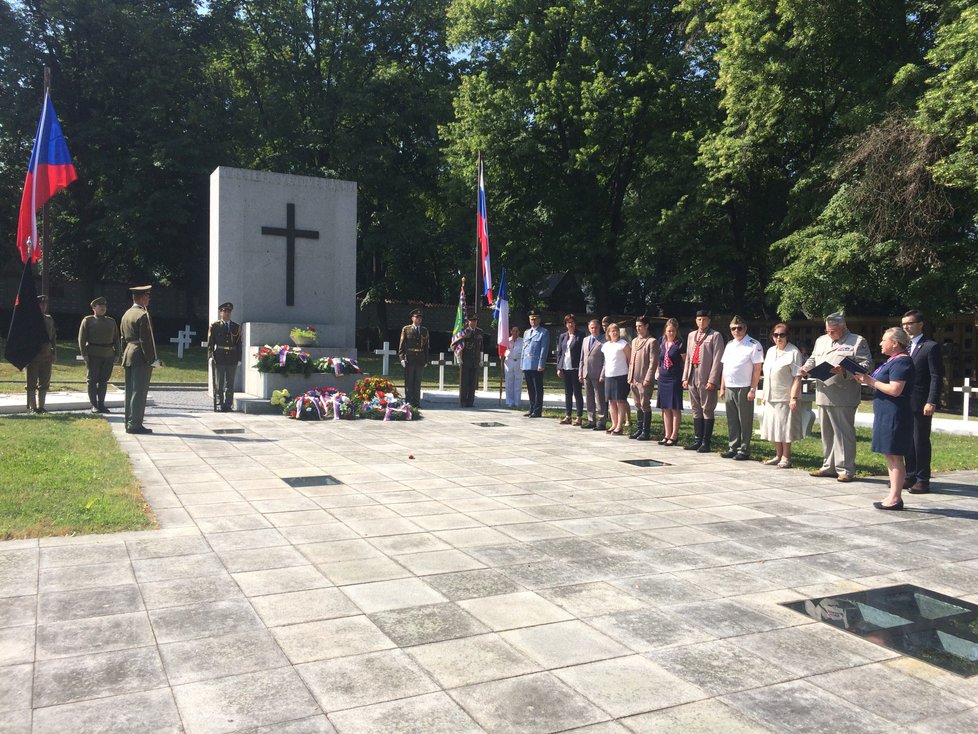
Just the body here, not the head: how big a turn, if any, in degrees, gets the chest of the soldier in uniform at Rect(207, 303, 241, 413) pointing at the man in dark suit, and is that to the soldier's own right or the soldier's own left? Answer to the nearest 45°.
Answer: approximately 45° to the soldier's own left

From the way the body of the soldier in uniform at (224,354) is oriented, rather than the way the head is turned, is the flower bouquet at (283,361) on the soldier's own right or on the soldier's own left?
on the soldier's own left

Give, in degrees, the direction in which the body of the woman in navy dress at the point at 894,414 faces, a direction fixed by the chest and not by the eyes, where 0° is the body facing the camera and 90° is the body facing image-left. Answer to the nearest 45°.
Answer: approximately 90°

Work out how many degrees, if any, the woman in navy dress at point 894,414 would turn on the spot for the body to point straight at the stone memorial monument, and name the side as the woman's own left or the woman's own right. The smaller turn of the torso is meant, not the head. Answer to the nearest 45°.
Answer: approximately 45° to the woman's own right

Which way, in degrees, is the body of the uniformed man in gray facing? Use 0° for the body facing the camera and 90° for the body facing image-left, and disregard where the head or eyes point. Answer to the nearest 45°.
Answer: approximately 45°

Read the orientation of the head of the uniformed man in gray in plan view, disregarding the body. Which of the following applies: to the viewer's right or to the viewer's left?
to the viewer's left

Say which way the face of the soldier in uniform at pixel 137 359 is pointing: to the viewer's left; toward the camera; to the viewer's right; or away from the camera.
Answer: to the viewer's right

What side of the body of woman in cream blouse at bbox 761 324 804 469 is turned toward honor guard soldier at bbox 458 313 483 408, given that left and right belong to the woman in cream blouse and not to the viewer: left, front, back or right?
right

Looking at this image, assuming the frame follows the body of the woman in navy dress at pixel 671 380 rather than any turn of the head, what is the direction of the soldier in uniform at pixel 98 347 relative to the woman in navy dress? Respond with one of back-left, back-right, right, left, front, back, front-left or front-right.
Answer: front-right

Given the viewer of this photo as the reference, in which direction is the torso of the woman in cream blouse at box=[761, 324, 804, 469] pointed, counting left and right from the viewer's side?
facing the viewer and to the left of the viewer

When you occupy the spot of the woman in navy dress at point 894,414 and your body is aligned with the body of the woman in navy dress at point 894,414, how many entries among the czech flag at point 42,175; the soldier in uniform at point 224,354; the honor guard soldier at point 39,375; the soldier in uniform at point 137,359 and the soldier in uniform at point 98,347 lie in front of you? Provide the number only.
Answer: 5

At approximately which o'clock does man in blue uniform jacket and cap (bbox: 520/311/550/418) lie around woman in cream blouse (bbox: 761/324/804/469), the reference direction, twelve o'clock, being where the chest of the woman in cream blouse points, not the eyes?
The man in blue uniform jacket and cap is roughly at 3 o'clock from the woman in cream blouse.

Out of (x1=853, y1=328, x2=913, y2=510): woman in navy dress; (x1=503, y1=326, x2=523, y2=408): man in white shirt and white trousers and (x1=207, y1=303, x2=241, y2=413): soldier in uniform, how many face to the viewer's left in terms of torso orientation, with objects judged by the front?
1

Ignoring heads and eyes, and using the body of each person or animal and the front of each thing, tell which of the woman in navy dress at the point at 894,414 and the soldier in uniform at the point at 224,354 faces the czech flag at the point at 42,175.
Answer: the woman in navy dress

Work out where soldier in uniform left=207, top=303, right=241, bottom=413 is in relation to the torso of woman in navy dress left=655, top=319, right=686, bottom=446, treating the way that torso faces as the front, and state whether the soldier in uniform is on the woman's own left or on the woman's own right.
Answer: on the woman's own right

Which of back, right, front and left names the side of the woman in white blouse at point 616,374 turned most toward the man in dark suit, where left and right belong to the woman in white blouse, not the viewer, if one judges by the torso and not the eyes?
left

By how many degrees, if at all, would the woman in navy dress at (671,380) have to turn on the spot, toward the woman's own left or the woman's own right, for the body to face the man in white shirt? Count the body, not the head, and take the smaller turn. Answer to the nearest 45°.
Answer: approximately 90° to the woman's own left

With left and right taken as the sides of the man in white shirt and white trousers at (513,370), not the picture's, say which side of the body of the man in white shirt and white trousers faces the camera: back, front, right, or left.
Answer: front
